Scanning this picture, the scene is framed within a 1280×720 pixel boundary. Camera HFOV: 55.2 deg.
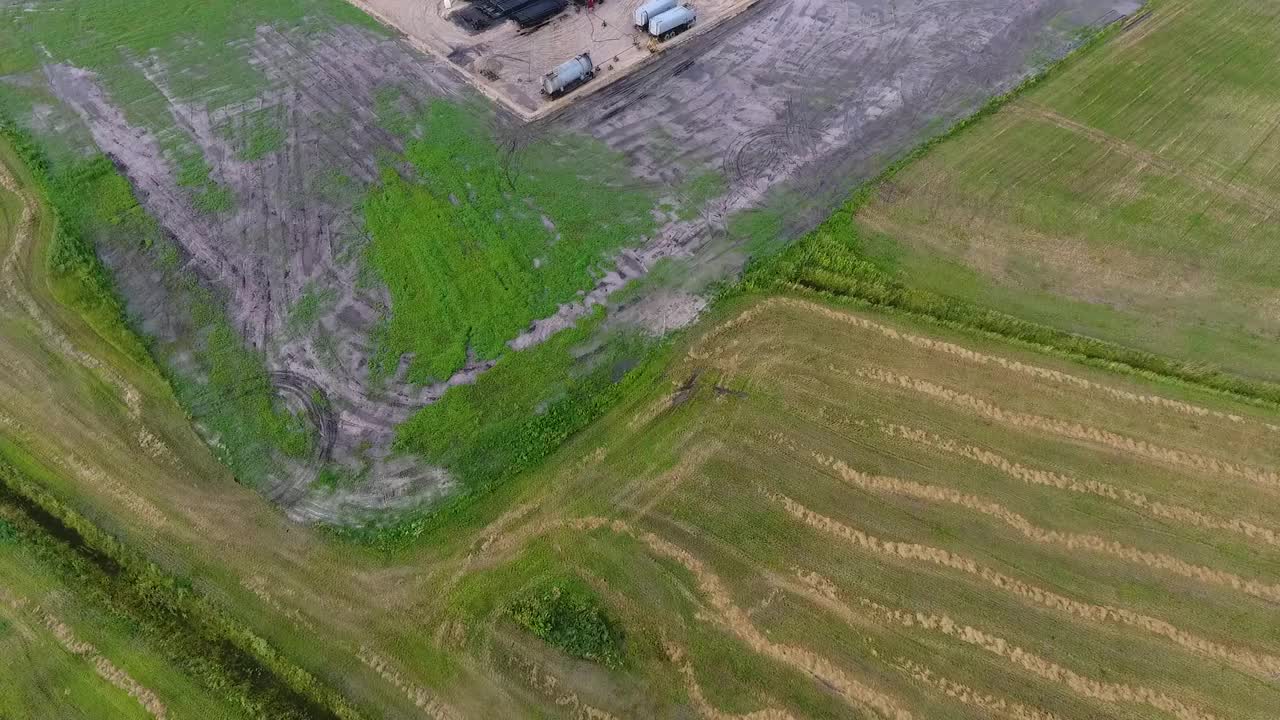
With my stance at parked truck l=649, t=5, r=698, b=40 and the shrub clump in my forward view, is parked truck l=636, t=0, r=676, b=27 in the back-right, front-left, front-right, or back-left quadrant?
back-right

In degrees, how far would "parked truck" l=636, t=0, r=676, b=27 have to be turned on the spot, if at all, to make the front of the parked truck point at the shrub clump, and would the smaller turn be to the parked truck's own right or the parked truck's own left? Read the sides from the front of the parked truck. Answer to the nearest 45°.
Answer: approximately 135° to the parked truck's own right
